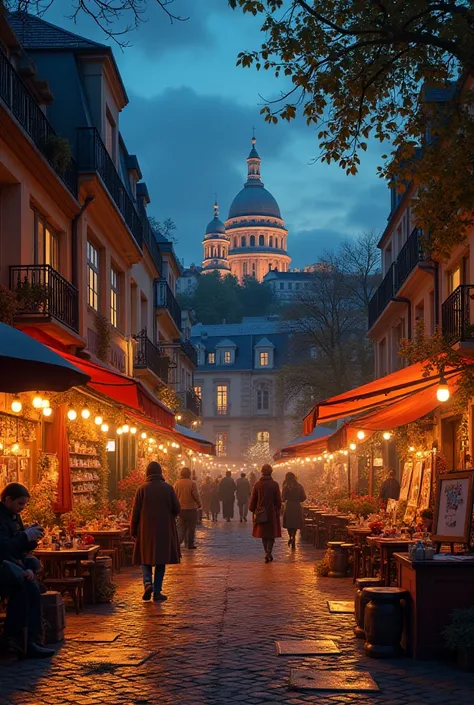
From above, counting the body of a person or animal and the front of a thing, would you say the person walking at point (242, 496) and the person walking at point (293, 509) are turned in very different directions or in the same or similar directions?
same or similar directions

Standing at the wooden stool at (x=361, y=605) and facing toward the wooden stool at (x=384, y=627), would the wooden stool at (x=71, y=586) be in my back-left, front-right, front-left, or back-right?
back-right

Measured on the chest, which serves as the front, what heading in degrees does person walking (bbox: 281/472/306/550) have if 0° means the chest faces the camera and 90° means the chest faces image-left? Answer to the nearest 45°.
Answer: approximately 180°

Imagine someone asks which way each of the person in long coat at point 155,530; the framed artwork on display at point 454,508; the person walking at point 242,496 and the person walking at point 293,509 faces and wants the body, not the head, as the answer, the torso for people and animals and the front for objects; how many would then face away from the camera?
3

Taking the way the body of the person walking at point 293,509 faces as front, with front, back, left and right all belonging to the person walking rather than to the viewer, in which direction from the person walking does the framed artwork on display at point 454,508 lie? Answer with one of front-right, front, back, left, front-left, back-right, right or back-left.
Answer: back

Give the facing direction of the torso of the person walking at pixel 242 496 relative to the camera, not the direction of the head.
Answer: away from the camera

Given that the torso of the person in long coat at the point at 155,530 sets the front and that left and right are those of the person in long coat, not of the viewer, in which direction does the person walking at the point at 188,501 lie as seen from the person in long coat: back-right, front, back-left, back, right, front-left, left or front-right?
front

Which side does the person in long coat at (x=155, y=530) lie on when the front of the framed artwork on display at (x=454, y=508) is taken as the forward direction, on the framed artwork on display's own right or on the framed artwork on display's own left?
on the framed artwork on display's own right
